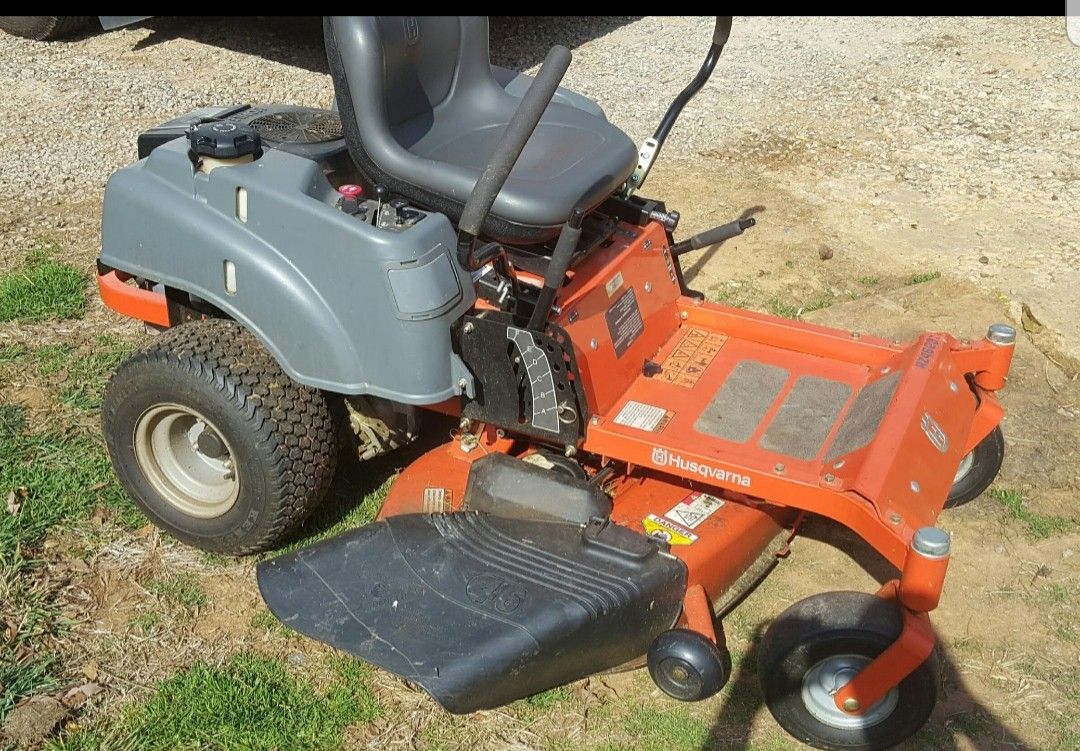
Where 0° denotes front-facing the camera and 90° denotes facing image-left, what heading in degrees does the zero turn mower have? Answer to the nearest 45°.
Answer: approximately 315°
